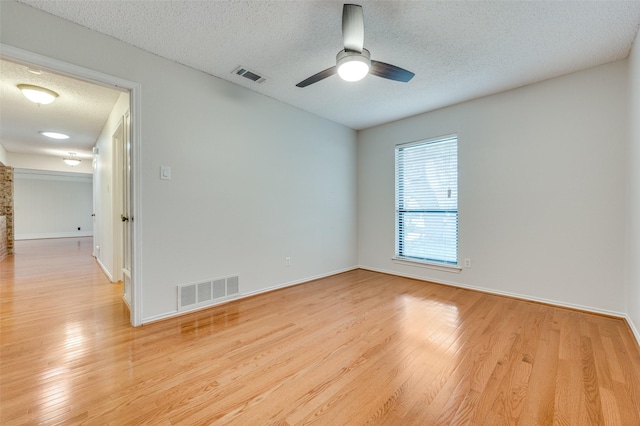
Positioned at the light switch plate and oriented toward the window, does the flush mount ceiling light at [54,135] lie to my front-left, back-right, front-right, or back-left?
back-left

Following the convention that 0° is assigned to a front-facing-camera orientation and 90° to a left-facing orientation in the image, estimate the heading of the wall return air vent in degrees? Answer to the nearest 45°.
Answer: approximately 315°

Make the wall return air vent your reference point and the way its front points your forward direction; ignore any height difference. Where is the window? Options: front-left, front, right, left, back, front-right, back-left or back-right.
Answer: front-left

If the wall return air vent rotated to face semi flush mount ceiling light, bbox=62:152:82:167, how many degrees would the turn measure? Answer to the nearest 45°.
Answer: approximately 180°

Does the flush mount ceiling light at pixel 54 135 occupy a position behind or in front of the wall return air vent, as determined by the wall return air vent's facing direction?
behind
